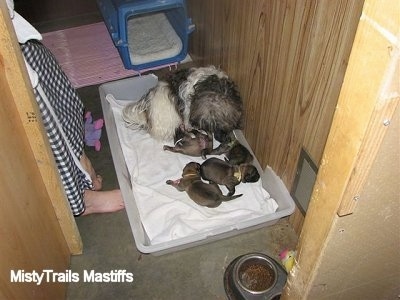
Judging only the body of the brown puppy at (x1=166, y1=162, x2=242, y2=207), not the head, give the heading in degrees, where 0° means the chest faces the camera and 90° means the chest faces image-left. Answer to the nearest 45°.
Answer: approximately 135°

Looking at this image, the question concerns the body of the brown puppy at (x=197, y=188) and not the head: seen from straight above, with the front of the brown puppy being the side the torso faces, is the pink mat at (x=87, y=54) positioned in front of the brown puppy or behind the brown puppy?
in front

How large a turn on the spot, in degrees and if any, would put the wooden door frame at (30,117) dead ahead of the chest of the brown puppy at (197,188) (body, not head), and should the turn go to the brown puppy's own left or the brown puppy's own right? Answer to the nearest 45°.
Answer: approximately 90° to the brown puppy's own left
